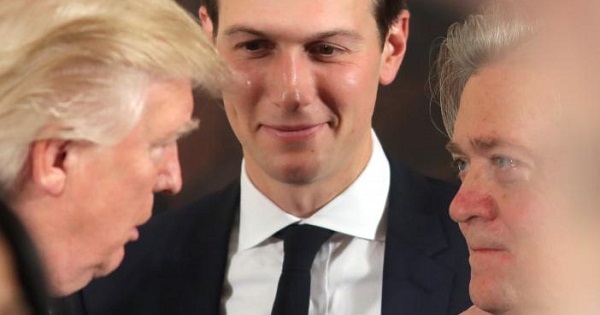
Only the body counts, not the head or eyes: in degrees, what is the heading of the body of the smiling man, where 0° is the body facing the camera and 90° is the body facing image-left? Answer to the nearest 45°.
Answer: approximately 0°

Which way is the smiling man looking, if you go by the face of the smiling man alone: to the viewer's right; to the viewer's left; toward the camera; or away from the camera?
toward the camera
